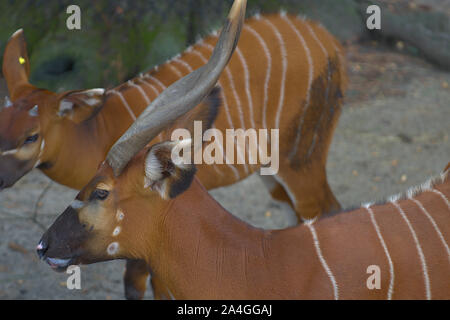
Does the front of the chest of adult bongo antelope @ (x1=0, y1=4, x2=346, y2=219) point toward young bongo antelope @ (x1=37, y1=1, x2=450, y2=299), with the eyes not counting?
no

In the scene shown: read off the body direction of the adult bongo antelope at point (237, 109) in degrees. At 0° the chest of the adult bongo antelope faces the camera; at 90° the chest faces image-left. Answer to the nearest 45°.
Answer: approximately 90°

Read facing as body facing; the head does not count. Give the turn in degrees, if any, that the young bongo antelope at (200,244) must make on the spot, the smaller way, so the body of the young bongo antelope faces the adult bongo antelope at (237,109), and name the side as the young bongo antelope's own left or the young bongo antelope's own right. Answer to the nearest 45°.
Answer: approximately 90° to the young bongo antelope's own right

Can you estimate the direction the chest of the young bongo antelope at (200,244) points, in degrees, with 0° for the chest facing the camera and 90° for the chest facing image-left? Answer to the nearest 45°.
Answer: approximately 90°

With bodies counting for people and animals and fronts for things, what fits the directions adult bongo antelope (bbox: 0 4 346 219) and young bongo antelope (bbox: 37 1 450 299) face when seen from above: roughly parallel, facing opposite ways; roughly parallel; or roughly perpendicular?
roughly parallel

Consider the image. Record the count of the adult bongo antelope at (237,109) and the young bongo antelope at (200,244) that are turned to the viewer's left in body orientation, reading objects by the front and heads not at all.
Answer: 2
